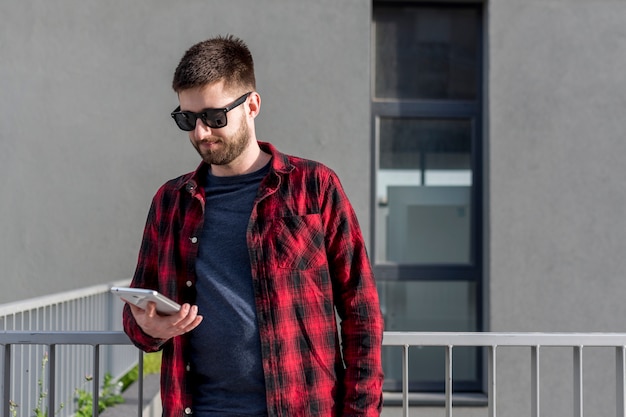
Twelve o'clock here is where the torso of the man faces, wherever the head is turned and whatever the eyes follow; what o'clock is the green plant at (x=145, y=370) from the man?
The green plant is roughly at 4 o'clock from the man.

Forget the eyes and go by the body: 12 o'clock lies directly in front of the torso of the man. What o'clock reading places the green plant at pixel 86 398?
The green plant is roughly at 4 o'clock from the man.

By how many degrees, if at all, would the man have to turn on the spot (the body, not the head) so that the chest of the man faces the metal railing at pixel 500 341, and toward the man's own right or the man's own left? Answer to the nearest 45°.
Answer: approximately 180°

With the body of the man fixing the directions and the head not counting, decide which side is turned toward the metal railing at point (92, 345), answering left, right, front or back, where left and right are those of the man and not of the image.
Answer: right

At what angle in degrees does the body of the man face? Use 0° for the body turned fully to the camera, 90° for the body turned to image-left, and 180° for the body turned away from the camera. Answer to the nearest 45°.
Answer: approximately 45°
